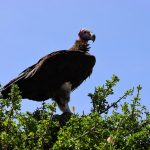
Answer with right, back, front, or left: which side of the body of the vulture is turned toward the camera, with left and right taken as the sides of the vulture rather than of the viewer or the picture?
right
